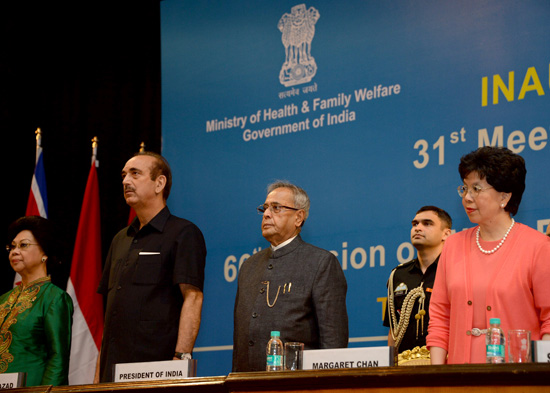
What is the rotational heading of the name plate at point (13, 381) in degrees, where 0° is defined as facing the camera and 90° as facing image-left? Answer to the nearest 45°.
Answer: approximately 45°

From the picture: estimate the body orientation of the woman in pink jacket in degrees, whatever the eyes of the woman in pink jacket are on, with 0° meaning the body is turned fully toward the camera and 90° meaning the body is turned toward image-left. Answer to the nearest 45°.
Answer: approximately 45°

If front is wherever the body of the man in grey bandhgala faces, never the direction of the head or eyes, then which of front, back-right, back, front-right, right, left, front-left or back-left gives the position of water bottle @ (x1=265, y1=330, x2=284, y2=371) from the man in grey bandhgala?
front-left

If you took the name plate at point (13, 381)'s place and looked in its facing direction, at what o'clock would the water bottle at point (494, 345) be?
The water bottle is roughly at 9 o'clock from the name plate.

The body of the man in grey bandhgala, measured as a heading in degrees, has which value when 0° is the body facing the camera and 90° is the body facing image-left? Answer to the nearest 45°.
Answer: approximately 45°

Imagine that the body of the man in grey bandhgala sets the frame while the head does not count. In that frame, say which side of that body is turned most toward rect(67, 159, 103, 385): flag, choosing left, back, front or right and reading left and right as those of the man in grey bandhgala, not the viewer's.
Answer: right

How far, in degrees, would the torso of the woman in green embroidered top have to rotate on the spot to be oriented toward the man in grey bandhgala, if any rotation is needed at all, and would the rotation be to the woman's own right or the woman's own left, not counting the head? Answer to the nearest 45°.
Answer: approximately 90° to the woman's own left

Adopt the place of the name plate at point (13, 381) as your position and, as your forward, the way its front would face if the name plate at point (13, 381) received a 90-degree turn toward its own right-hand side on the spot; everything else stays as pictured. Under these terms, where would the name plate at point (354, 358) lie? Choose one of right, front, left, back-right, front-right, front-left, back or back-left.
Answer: back
